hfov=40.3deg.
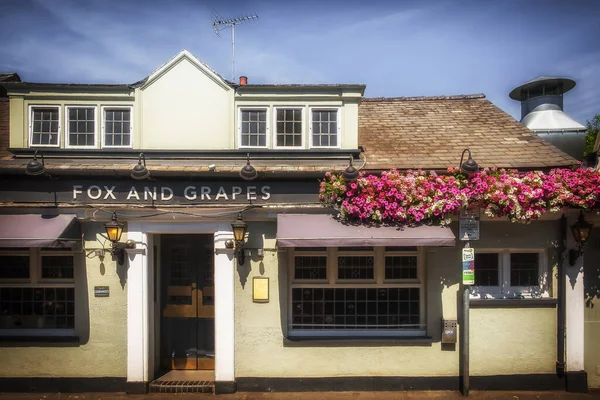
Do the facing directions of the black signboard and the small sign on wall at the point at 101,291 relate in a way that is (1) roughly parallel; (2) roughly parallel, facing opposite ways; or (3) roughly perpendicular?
roughly parallel

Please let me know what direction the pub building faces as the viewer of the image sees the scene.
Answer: facing the viewer

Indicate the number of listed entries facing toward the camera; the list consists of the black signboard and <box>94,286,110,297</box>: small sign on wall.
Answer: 2

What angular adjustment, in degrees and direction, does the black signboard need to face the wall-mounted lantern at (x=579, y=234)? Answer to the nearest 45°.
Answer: approximately 90° to its left

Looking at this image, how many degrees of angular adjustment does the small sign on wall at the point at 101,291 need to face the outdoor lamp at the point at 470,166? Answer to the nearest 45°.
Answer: approximately 45° to its left

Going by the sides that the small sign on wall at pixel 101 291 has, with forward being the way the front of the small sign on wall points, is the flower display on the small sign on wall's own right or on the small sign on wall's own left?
on the small sign on wall's own left

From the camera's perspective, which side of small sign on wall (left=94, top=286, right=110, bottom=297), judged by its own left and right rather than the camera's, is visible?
front

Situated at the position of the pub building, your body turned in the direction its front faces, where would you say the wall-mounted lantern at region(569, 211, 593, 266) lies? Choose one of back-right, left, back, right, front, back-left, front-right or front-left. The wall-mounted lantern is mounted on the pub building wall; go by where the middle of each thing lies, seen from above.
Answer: left
